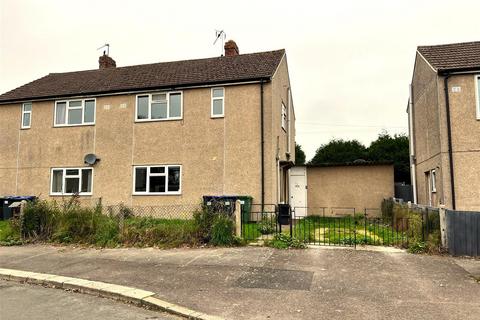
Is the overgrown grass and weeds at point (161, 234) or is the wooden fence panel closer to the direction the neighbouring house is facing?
the wooden fence panel

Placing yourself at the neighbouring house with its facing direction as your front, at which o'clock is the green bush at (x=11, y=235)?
The green bush is roughly at 2 o'clock from the neighbouring house.

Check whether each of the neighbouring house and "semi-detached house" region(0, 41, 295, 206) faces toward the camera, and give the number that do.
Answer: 2

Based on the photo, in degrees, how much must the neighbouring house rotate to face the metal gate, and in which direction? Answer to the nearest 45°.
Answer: approximately 45° to its right

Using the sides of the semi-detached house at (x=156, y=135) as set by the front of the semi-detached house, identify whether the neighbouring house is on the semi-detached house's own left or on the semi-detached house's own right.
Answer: on the semi-detached house's own left

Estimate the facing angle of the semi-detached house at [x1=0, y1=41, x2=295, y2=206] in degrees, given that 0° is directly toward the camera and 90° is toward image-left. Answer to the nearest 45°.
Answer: approximately 0°

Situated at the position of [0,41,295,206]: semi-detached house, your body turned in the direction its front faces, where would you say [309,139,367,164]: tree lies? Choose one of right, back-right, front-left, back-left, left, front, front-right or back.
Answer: back-left

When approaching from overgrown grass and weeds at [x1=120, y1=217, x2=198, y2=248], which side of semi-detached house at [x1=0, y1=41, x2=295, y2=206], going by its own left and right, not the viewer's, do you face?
front
